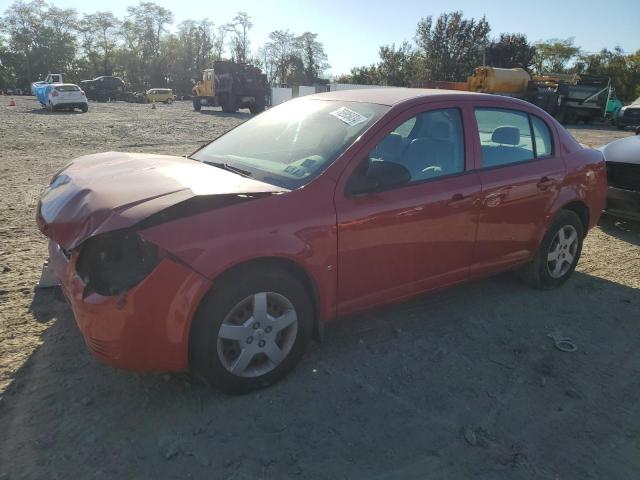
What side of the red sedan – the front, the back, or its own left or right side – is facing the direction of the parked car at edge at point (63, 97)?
right

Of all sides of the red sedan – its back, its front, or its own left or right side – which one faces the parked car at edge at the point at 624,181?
back

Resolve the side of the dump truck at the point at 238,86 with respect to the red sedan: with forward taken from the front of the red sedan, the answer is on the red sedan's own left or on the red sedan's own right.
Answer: on the red sedan's own right

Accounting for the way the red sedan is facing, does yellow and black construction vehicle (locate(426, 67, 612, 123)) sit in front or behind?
behind

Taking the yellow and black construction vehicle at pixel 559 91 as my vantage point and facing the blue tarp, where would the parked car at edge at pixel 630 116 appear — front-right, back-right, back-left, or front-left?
back-left

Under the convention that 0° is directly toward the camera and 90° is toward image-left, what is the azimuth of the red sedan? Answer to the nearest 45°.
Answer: approximately 45°

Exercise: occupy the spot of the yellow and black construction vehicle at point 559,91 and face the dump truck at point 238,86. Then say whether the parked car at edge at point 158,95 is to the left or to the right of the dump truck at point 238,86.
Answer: right

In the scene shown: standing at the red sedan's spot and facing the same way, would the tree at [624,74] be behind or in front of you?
behind

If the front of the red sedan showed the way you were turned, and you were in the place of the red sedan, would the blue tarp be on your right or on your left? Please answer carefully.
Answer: on your right

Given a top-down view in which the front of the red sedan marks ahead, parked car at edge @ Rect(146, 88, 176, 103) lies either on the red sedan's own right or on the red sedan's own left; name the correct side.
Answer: on the red sedan's own right

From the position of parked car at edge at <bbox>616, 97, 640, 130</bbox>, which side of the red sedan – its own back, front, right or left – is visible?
back
